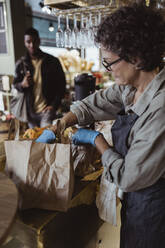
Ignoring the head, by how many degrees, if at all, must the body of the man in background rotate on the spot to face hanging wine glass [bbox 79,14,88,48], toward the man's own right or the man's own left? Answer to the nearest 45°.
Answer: approximately 45° to the man's own left

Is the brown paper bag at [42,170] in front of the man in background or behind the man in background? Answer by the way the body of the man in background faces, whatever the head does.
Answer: in front

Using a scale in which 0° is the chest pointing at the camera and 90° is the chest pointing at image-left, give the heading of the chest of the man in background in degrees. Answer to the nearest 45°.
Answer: approximately 0°

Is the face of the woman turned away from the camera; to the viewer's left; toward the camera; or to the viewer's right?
to the viewer's left
